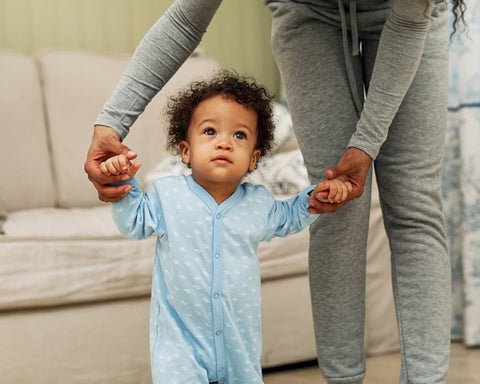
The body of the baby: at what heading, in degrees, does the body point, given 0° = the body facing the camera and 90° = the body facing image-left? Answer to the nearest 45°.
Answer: approximately 0°

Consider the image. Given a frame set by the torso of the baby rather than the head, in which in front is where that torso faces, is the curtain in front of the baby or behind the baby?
behind

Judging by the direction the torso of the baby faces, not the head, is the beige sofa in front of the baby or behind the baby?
behind
